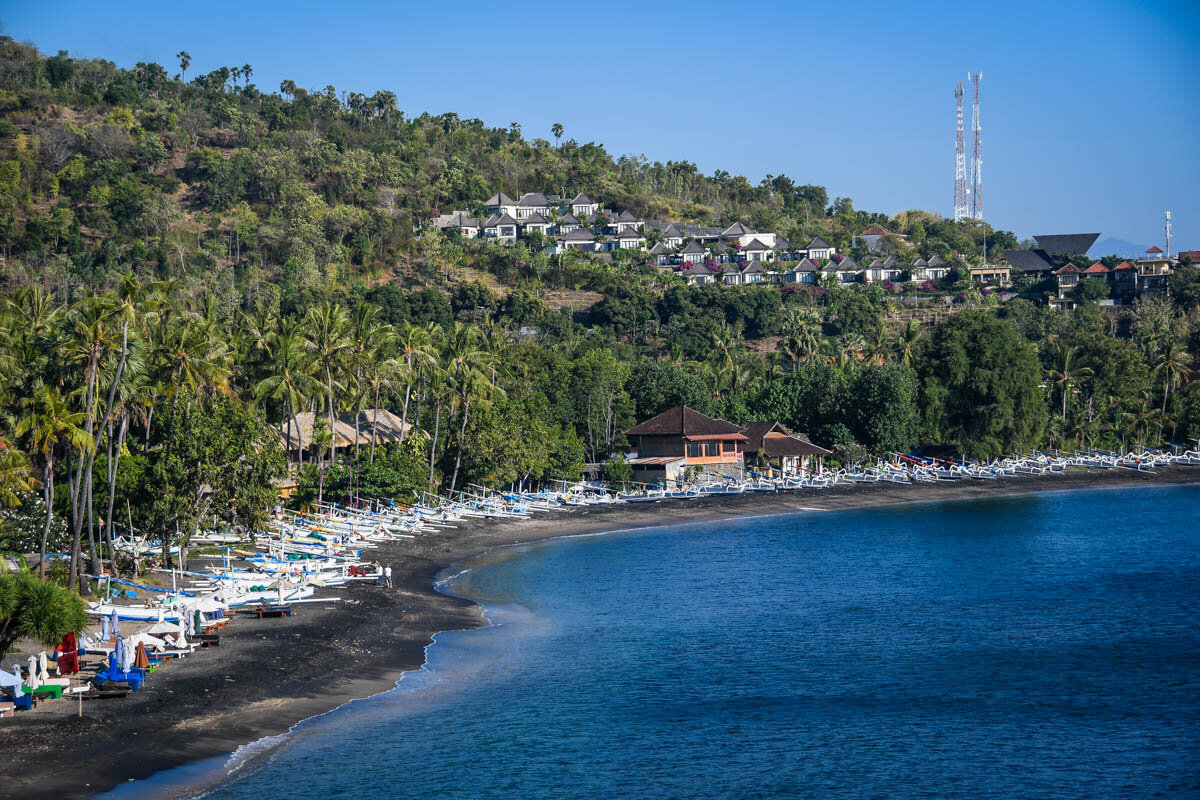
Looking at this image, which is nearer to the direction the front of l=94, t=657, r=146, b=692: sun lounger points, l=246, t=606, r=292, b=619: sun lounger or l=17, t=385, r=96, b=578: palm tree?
the sun lounger

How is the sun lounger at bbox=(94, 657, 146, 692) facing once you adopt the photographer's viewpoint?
facing to the right of the viewer

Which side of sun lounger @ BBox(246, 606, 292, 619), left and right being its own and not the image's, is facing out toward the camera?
right

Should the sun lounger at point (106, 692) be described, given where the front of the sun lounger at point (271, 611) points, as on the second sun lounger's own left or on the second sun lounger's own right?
on the second sun lounger's own right

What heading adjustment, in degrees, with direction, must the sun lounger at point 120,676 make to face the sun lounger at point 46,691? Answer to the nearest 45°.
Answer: approximately 135° to its right

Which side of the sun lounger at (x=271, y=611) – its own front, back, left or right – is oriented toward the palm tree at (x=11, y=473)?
back

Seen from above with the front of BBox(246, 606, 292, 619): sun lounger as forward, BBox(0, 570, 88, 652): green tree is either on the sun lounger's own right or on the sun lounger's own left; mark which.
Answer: on the sun lounger's own right

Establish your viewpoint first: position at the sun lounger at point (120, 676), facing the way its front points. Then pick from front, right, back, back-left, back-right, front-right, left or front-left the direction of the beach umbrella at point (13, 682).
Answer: back-right
